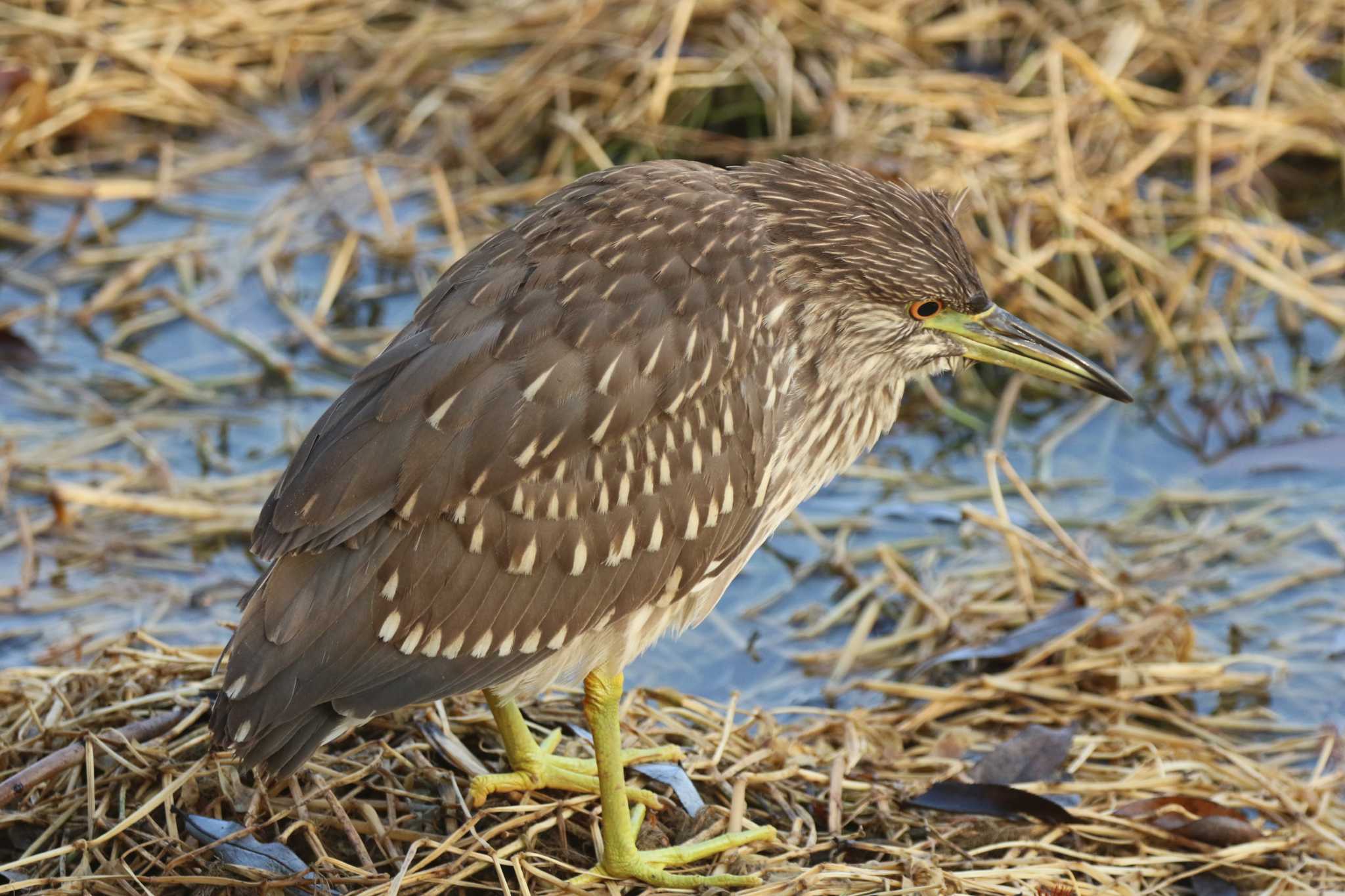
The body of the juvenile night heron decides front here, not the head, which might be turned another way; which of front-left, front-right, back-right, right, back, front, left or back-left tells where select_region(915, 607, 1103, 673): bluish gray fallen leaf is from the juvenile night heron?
front-left

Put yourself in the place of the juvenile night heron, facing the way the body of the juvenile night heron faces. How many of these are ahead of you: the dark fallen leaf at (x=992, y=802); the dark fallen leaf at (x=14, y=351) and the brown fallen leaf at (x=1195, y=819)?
2

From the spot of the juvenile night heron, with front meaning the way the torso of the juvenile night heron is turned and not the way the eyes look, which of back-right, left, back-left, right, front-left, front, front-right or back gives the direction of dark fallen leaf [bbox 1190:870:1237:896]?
front

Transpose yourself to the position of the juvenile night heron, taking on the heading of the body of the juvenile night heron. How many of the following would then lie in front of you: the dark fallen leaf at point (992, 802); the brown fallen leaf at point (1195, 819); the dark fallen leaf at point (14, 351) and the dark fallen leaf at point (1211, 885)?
3

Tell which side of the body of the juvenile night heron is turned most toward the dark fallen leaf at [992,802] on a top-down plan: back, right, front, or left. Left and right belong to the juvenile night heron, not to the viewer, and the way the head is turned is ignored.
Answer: front

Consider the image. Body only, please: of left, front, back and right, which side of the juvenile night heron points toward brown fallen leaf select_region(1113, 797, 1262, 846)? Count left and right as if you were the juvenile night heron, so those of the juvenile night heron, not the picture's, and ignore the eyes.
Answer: front

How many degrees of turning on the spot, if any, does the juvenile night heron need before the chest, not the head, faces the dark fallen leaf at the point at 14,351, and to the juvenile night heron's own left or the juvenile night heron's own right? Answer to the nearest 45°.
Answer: approximately 135° to the juvenile night heron's own left

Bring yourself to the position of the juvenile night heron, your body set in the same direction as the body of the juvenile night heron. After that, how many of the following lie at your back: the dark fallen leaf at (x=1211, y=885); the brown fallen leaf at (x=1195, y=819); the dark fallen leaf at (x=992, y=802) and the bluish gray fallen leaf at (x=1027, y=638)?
0

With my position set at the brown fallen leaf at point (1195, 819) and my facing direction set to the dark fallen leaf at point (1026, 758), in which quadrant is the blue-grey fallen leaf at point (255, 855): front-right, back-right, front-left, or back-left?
front-left

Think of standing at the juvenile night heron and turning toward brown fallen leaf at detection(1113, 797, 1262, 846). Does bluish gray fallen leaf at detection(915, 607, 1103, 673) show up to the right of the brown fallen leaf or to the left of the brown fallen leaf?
left

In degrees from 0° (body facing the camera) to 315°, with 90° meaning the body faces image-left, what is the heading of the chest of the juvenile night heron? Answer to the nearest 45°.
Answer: approximately 270°

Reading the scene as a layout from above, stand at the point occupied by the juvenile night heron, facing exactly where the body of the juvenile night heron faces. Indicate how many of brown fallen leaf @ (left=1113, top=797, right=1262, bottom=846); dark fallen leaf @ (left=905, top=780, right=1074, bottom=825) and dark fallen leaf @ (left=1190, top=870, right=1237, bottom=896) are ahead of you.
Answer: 3

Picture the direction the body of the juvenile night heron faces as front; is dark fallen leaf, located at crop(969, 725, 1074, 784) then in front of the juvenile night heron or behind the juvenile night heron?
in front
